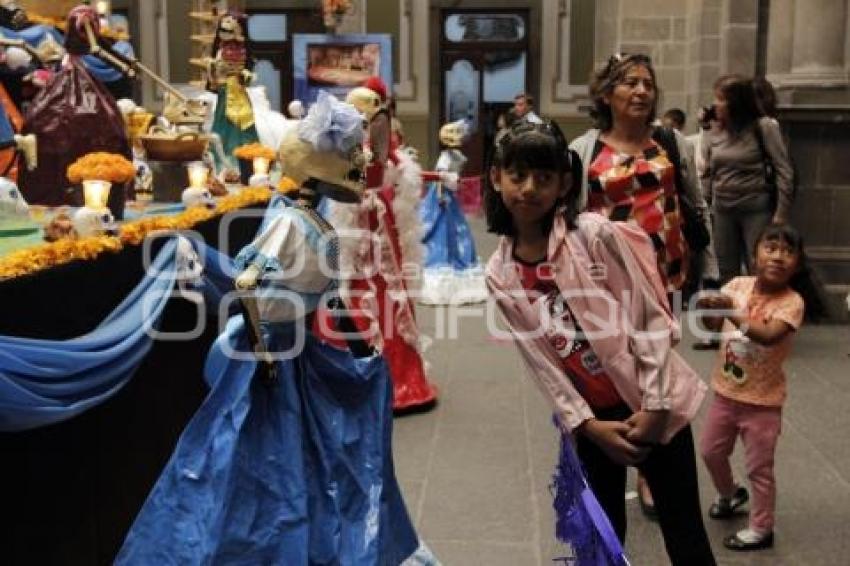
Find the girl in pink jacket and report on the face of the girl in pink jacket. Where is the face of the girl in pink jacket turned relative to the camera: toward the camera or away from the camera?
toward the camera

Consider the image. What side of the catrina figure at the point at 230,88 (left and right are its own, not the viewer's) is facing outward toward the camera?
front

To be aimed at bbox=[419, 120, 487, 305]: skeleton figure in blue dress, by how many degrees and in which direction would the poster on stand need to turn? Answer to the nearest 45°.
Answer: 0° — it already faces it

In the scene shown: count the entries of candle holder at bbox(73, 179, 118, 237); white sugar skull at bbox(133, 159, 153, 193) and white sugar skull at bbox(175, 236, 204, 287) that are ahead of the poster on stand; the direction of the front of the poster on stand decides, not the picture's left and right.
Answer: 3

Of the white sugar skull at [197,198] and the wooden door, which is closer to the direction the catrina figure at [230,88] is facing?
the white sugar skull

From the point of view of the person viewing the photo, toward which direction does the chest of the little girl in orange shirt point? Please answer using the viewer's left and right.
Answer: facing the viewer and to the left of the viewer

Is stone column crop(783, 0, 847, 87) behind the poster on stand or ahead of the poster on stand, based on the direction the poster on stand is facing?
ahead

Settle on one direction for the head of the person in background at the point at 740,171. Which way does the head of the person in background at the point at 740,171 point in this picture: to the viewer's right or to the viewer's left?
to the viewer's left

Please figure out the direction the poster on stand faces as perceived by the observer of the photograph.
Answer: facing the viewer

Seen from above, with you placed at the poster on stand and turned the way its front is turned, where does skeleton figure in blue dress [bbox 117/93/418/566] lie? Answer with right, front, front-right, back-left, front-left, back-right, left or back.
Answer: front

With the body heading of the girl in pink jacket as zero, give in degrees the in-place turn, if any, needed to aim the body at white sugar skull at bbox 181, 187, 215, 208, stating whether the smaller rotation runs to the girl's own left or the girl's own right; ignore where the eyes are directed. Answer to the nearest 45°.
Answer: approximately 90° to the girl's own right
